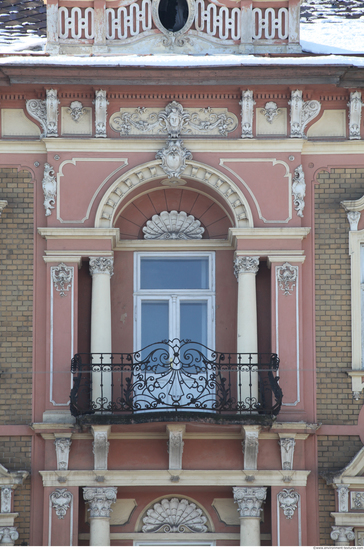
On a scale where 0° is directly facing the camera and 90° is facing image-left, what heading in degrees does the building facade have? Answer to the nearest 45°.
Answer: approximately 0°
